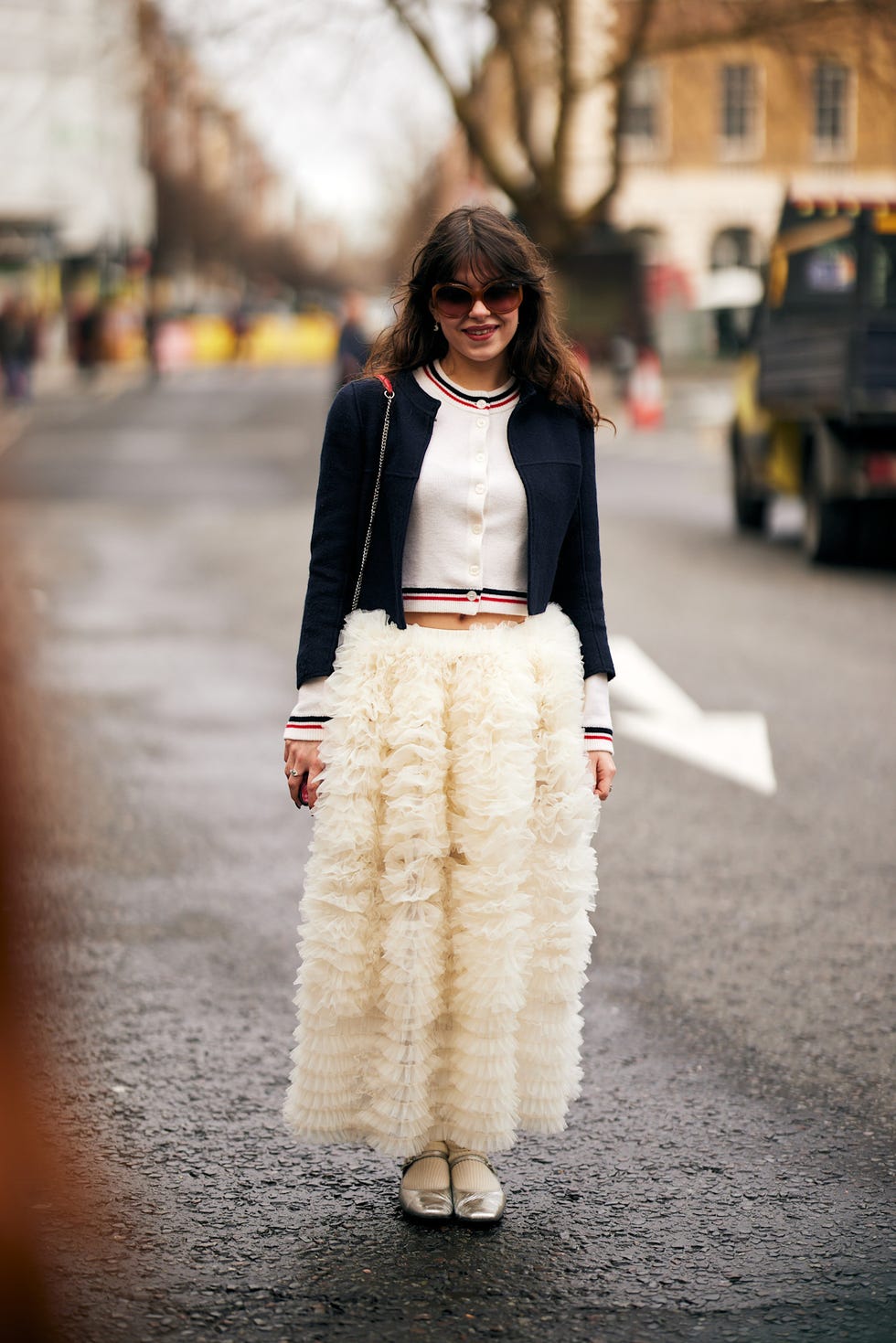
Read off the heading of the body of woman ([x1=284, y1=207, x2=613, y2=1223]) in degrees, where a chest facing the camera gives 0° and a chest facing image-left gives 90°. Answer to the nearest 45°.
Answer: approximately 0°

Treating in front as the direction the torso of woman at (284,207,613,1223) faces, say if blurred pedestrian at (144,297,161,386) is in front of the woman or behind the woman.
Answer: behind

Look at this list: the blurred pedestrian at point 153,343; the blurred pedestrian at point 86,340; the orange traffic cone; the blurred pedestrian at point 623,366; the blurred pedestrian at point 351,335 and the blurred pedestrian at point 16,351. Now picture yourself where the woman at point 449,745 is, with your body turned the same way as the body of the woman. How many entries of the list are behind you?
6

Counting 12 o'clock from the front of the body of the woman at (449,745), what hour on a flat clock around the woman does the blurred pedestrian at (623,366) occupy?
The blurred pedestrian is roughly at 6 o'clock from the woman.

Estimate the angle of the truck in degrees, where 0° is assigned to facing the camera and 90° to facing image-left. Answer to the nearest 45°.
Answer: approximately 135°

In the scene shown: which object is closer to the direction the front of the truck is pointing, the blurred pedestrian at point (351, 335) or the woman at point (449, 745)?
the blurred pedestrian

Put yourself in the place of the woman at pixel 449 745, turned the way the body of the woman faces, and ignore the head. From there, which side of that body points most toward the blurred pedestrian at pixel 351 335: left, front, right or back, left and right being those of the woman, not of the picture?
back

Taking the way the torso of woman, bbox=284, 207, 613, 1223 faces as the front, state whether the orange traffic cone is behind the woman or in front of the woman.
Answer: behind
